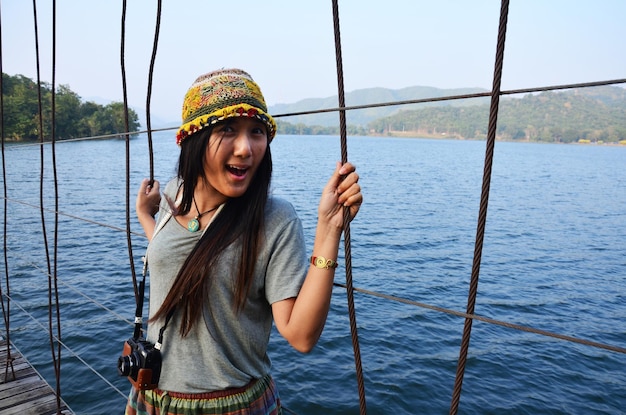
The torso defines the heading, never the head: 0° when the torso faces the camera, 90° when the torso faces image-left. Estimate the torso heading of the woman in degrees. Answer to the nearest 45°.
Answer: approximately 45°
